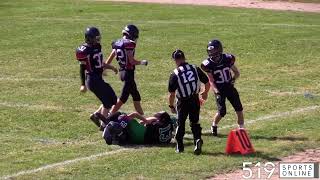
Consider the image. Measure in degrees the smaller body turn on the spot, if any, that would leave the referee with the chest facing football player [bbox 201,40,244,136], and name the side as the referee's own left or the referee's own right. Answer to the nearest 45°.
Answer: approximately 45° to the referee's own right

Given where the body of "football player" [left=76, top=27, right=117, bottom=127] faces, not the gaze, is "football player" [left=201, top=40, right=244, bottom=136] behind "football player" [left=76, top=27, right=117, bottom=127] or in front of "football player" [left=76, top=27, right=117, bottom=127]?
in front

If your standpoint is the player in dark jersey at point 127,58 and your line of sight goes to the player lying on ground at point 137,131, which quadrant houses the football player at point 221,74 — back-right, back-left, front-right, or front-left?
front-left

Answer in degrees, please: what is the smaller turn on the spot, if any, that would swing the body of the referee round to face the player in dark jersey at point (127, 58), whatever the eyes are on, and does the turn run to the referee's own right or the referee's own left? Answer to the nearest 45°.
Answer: approximately 45° to the referee's own left

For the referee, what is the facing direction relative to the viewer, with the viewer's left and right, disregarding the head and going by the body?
facing away from the viewer

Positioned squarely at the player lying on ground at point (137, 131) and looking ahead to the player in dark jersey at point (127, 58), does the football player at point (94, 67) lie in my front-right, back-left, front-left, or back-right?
front-left

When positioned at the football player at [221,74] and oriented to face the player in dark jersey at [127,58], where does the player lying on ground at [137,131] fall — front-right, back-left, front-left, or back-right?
front-left

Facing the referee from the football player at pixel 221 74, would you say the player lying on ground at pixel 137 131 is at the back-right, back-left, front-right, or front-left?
front-right
